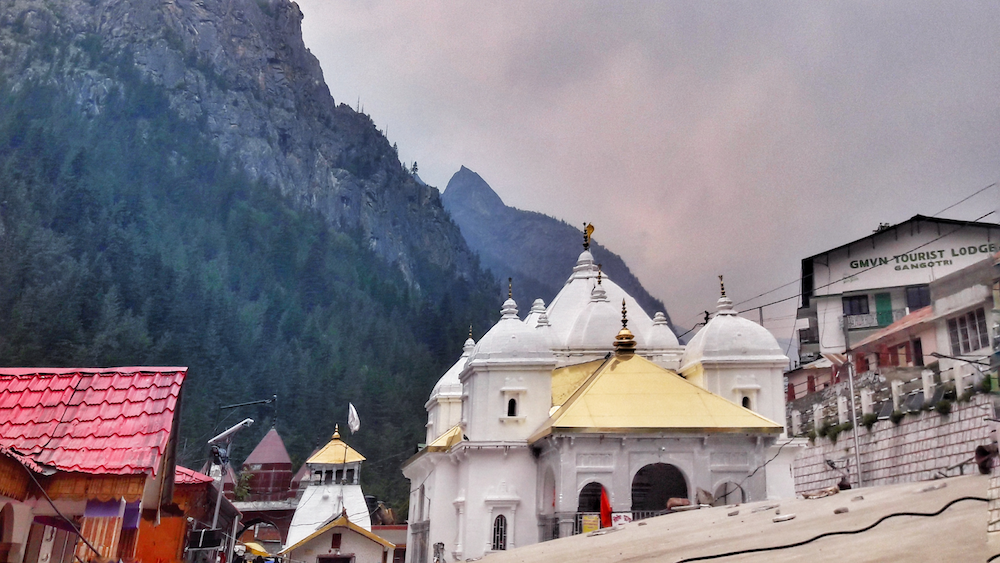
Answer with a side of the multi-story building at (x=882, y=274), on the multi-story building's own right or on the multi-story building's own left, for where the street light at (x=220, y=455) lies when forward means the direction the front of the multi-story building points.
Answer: on the multi-story building's own right

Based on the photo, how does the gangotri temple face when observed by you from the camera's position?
facing the viewer and to the right of the viewer

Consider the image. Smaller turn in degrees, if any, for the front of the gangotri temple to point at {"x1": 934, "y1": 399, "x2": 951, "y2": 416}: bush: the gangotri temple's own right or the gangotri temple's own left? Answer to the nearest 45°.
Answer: approximately 45° to the gangotri temple's own left

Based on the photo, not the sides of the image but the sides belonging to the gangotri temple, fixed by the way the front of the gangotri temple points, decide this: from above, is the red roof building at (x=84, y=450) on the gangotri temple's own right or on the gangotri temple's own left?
on the gangotri temple's own right

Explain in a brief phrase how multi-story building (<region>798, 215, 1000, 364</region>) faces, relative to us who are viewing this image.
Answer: facing the viewer

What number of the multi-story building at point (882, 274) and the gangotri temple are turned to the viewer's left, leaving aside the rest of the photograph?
0

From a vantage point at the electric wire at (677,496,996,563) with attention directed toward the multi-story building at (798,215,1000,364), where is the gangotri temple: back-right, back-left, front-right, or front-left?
front-left

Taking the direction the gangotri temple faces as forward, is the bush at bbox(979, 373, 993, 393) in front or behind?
in front

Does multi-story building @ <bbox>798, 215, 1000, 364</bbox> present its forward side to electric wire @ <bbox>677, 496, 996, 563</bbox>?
yes

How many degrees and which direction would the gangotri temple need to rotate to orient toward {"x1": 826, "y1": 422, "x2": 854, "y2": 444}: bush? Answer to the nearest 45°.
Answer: approximately 90° to its left
